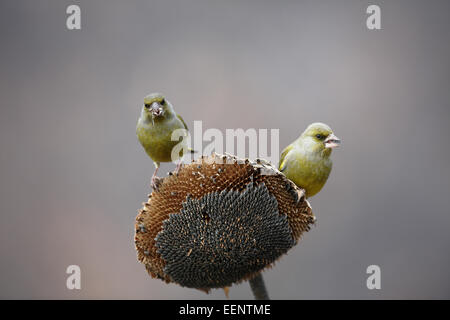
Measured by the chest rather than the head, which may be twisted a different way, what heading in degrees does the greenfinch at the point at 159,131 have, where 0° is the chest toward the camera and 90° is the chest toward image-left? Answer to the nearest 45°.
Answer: approximately 0°

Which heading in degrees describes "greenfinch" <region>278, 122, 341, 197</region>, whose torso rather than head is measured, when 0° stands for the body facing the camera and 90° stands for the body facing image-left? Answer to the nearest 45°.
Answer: approximately 315°

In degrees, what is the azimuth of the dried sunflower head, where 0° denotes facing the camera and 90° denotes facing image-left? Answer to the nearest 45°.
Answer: approximately 0°
